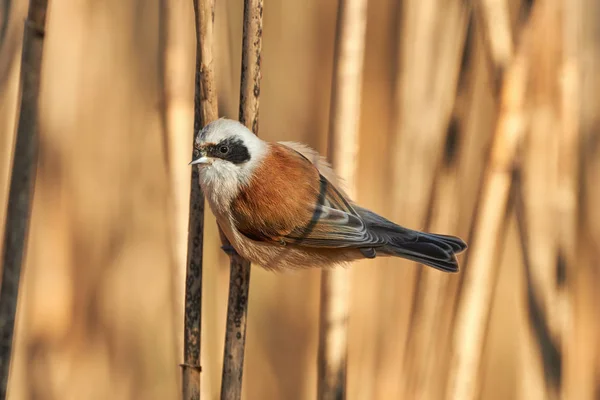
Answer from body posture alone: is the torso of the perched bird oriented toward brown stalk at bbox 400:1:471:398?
no

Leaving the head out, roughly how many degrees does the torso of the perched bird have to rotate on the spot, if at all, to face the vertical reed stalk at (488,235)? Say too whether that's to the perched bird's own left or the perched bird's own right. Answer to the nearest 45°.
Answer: approximately 180°

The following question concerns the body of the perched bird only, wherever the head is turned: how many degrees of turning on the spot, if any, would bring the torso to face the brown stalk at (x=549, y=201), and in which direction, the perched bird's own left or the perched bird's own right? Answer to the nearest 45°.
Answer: approximately 135° to the perched bird's own right

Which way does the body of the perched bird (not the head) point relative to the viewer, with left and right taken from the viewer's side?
facing to the left of the viewer
